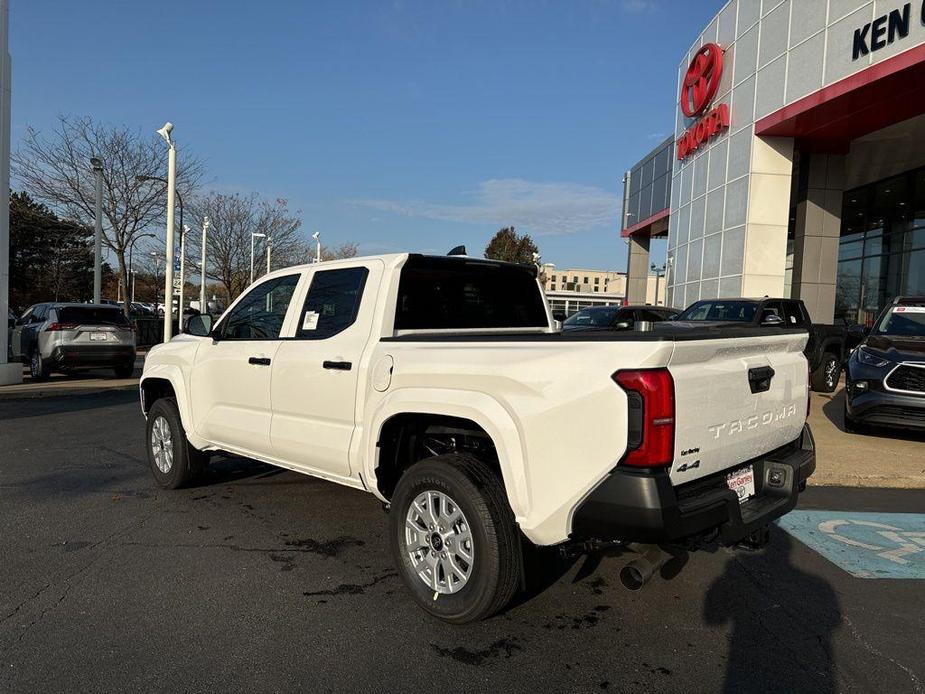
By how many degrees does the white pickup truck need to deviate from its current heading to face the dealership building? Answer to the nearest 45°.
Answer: approximately 90° to its right

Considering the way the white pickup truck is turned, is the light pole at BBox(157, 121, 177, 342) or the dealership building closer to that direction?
the light pole

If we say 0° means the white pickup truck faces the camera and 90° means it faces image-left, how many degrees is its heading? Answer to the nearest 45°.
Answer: approximately 135°

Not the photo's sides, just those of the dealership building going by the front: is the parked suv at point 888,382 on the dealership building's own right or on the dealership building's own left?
on the dealership building's own left

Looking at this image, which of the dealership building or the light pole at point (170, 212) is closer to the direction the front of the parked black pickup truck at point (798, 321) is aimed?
the light pole

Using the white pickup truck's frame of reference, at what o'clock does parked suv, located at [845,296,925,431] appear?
The parked suv is roughly at 3 o'clock from the white pickup truck.

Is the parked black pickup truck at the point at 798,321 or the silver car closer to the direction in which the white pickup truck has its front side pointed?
the silver car
